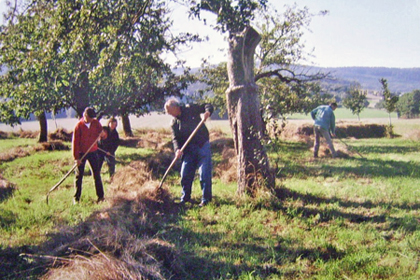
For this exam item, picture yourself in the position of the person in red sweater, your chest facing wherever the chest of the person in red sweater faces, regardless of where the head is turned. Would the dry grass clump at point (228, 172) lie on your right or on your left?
on your left

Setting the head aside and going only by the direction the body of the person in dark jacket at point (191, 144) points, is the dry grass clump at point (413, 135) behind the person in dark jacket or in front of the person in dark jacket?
behind

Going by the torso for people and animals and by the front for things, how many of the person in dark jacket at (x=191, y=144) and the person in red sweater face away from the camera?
0

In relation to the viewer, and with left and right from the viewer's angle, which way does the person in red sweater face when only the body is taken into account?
facing the viewer

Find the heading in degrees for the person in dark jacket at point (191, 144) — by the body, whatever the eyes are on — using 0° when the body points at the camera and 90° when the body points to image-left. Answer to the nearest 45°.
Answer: approximately 45°

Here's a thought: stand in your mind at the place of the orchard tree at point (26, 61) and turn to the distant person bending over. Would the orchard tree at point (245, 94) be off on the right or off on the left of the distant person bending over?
right

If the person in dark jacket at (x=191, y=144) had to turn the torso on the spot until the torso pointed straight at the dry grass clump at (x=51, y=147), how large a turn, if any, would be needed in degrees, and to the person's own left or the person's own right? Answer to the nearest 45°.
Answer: approximately 90° to the person's own right

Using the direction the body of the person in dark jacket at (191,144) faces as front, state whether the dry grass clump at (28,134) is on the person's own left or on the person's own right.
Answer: on the person's own right

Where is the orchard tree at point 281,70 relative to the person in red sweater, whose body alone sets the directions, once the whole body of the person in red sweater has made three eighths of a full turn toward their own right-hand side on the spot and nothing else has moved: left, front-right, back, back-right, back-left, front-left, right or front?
right

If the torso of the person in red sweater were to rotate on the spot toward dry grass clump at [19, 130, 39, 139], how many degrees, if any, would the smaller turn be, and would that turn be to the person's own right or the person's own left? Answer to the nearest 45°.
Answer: approximately 180°

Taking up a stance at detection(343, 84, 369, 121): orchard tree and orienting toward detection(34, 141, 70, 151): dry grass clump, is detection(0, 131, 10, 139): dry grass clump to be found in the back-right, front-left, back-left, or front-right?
front-right
